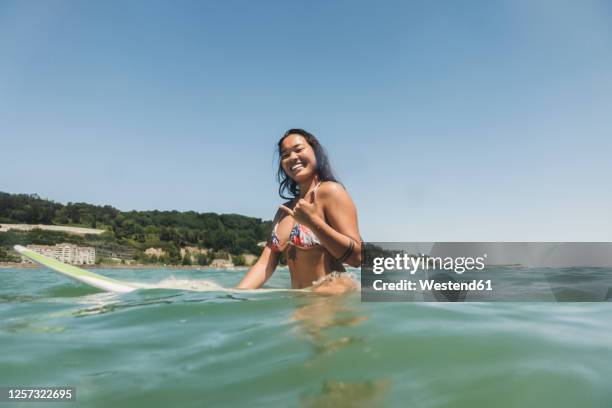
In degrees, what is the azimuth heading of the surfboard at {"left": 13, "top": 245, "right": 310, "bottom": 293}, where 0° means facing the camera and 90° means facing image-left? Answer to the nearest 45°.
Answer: approximately 90°
